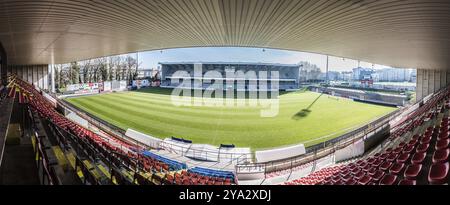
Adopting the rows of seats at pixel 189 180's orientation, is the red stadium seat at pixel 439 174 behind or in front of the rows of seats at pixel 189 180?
behind

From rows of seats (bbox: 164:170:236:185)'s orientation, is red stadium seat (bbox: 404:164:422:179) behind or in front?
behind

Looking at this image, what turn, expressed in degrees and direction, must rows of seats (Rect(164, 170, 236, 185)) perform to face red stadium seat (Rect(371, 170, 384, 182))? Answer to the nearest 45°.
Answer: approximately 135° to its right

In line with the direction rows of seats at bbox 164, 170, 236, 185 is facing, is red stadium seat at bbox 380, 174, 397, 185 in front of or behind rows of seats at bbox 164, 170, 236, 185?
behind

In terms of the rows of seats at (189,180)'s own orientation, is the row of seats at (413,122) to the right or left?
on its right

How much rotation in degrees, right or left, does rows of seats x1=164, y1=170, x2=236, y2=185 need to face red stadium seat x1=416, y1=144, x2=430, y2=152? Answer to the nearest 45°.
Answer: approximately 135° to its right

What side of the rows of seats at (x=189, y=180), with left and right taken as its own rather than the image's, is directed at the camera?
back
